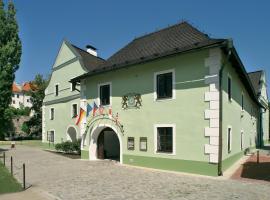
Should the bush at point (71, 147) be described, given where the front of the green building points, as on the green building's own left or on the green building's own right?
on the green building's own right

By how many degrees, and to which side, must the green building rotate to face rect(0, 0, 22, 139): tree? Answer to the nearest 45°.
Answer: approximately 90° to its right
